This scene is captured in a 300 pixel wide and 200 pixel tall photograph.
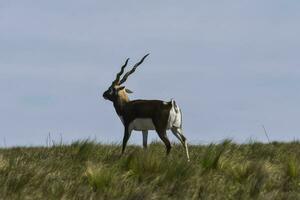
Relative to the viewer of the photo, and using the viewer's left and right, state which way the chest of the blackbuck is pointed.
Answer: facing away from the viewer and to the left of the viewer
